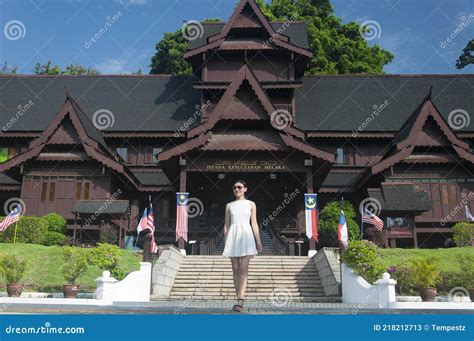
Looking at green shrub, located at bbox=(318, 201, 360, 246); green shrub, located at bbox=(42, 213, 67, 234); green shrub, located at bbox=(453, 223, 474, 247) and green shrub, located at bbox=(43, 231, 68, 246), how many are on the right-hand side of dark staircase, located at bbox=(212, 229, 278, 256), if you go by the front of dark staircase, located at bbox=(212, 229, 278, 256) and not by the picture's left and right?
2

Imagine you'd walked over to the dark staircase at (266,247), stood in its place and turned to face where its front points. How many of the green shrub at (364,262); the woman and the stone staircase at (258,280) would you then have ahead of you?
3

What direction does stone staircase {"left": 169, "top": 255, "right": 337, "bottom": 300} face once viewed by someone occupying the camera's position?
facing the viewer

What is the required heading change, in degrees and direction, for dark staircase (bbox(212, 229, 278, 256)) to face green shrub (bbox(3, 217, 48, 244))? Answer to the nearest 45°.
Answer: approximately 90° to its right

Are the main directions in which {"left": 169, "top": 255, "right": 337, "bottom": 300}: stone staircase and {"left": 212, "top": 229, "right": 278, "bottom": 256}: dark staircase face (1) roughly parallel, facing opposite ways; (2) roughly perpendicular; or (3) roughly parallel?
roughly parallel

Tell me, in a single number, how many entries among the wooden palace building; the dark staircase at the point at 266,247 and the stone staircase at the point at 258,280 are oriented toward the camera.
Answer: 3

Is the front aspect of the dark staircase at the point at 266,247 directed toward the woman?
yes

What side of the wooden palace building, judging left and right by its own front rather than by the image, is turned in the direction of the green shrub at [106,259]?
front

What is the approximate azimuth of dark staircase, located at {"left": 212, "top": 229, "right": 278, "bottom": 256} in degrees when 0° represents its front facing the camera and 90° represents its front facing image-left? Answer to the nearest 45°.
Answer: approximately 0°

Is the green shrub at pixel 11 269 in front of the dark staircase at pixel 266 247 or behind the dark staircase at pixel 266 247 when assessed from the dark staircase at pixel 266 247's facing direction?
in front

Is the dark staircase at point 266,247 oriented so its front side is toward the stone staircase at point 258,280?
yes
